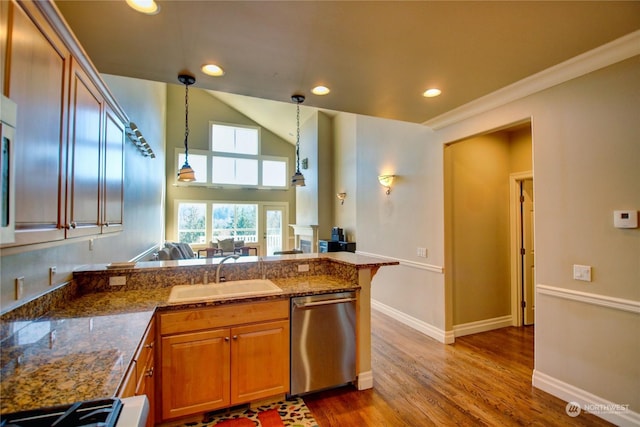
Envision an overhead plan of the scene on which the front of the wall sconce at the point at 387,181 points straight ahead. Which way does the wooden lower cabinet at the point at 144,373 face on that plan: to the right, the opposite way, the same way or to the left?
the opposite way

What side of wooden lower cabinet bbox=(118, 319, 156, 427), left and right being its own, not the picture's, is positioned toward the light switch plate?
front

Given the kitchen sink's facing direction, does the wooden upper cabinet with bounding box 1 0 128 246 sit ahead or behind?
ahead

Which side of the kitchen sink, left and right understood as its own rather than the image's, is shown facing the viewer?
front

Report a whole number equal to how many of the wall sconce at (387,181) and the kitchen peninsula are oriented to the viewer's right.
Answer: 0

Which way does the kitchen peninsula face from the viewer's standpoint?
toward the camera

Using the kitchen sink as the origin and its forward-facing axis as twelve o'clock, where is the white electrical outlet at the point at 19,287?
The white electrical outlet is roughly at 2 o'clock from the kitchen sink.

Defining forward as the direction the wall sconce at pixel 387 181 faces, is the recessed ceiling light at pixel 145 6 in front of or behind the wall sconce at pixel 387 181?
in front

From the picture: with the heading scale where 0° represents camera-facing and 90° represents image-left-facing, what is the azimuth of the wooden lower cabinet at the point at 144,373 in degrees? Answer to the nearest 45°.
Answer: approximately 270°

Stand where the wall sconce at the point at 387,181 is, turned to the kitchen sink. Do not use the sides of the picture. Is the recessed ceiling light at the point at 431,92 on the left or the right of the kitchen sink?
left

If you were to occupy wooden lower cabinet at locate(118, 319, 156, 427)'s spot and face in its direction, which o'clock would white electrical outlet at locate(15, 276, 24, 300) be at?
The white electrical outlet is roughly at 7 o'clock from the wooden lower cabinet.
